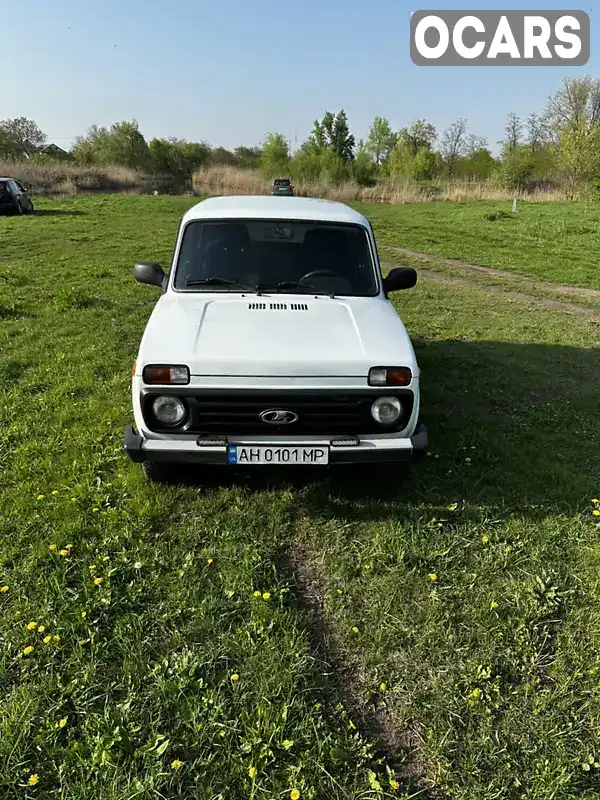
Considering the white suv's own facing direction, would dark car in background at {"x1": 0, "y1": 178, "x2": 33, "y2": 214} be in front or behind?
behind

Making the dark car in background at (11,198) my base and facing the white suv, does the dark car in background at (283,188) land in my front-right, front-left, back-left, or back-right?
back-left

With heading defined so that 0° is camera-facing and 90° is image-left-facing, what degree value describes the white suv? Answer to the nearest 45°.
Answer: approximately 0°

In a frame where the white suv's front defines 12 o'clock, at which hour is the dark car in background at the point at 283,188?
The dark car in background is roughly at 6 o'clock from the white suv.

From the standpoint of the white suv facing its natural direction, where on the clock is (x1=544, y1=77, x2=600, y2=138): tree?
The tree is roughly at 7 o'clock from the white suv.

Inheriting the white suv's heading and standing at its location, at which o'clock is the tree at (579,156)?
The tree is roughly at 7 o'clock from the white suv.
